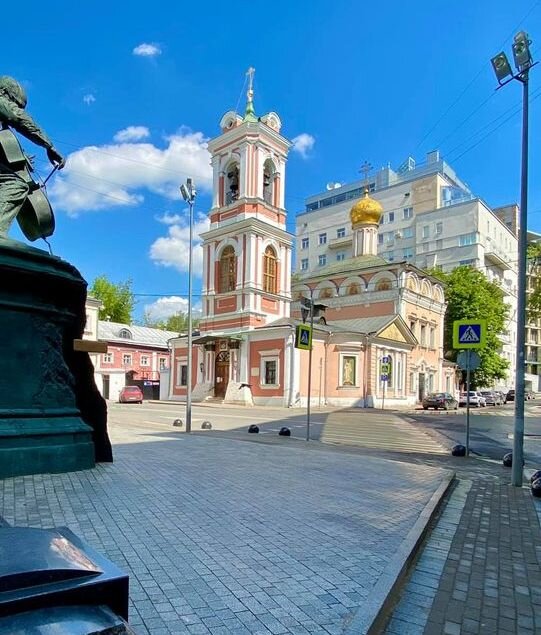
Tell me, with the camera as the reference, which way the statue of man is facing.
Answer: facing to the right of the viewer

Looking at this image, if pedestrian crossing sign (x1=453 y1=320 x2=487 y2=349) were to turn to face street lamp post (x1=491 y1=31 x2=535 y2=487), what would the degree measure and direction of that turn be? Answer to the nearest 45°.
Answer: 0° — it already faces it

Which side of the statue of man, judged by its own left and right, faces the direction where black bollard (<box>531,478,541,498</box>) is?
front

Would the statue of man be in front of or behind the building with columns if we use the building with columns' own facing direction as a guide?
in front

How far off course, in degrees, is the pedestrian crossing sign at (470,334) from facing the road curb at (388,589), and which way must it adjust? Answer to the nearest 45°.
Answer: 0° — it already faces it

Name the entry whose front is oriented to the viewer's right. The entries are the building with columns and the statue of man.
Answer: the statue of man

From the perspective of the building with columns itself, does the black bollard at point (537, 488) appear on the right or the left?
on its left

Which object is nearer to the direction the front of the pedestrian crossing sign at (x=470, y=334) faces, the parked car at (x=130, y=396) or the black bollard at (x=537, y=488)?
the black bollard
